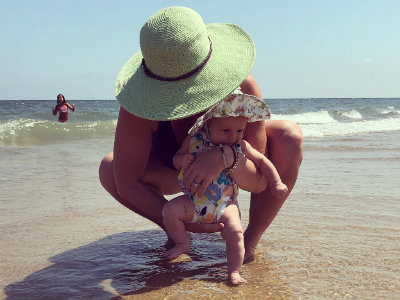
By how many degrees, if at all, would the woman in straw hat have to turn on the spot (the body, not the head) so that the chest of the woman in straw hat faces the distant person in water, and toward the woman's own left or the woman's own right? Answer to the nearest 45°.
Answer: approximately 180°

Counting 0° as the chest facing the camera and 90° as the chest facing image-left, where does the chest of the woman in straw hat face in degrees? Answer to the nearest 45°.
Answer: approximately 0°
